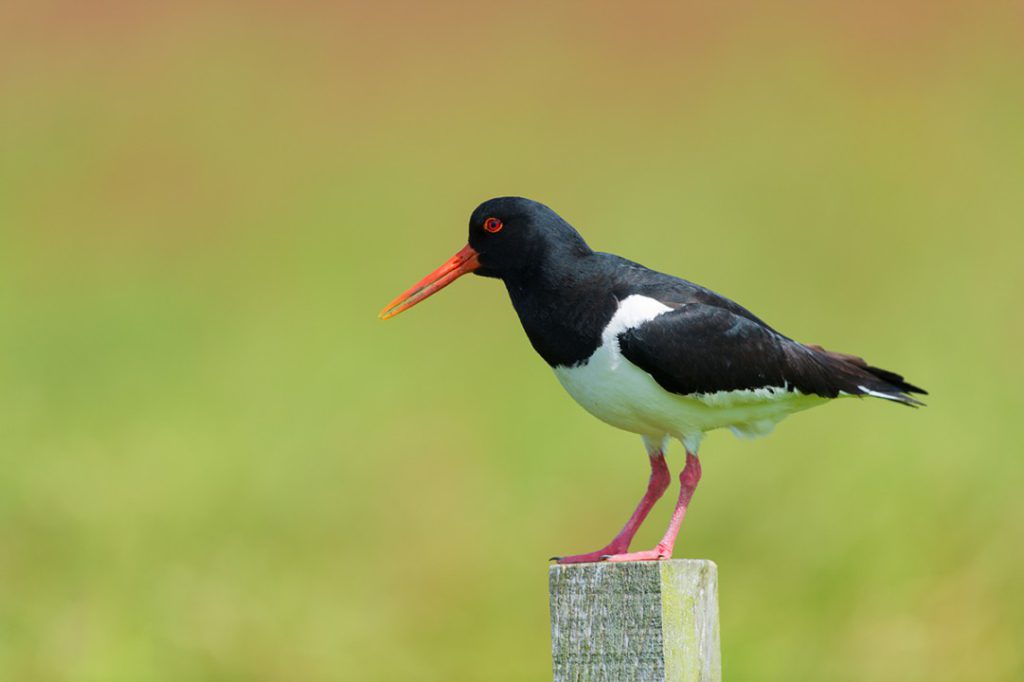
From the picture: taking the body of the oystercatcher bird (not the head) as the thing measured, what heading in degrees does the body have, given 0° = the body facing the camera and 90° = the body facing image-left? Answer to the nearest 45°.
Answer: approximately 90°
